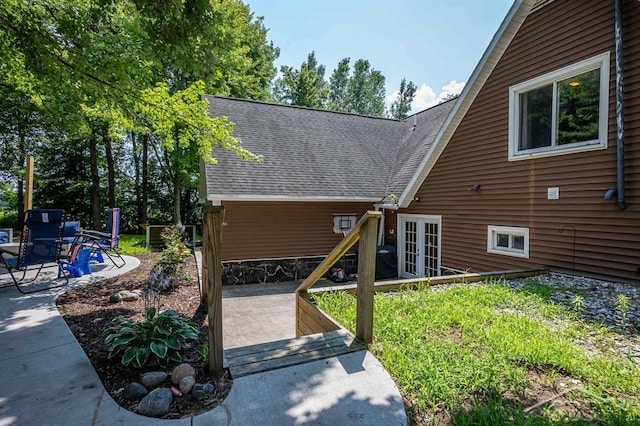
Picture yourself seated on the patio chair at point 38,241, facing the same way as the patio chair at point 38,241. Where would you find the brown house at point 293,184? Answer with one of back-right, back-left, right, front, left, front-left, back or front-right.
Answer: back-right

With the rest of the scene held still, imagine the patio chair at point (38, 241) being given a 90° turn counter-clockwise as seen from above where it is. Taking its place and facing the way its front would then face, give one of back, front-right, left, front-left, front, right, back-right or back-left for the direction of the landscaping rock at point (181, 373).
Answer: front-left

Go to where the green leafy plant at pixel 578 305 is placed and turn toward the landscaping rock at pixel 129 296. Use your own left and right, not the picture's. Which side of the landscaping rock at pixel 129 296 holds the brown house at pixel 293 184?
right

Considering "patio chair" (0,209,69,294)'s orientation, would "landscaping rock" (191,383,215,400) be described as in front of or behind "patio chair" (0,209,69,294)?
behind

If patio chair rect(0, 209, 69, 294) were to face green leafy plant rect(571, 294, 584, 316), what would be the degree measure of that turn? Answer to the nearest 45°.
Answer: approximately 180°

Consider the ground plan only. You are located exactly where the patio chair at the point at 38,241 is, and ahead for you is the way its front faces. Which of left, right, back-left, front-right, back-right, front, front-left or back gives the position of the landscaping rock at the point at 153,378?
back-left

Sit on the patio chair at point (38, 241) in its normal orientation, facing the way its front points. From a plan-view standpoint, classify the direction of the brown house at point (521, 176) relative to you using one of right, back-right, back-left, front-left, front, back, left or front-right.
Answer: back

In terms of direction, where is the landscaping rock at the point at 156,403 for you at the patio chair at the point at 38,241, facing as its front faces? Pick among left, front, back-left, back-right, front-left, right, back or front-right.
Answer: back-left

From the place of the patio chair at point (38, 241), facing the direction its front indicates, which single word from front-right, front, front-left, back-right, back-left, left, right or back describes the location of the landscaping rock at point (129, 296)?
back
